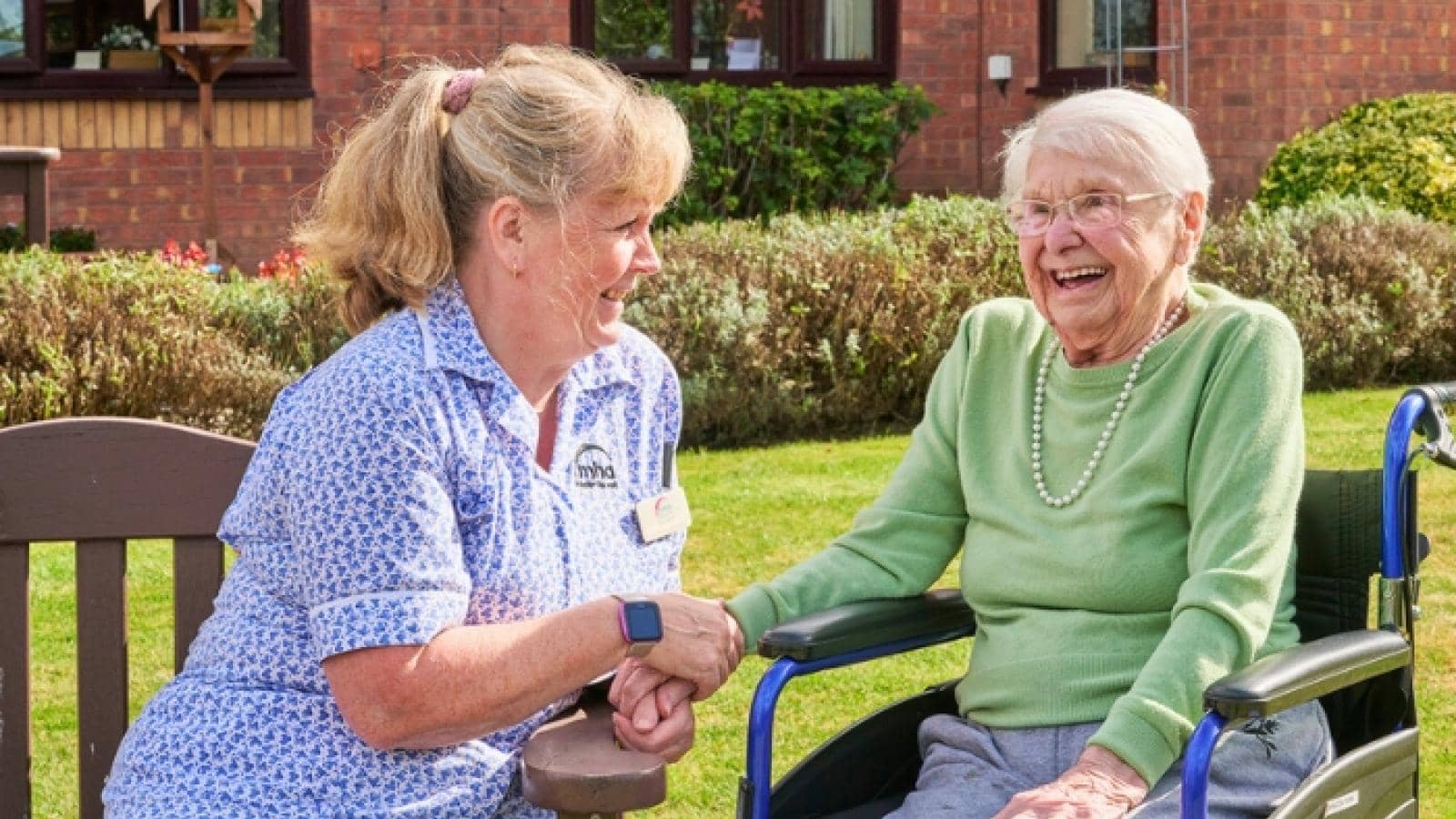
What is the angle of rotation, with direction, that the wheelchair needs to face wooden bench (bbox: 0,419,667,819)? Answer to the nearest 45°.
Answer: approximately 45° to its right

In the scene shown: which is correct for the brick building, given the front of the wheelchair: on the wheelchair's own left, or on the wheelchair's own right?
on the wheelchair's own right

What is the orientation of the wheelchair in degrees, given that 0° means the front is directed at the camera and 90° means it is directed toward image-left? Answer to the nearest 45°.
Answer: approximately 45°

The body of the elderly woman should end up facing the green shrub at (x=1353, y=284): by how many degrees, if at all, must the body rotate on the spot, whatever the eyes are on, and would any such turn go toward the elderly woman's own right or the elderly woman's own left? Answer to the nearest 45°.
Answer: approximately 135° to the elderly woman's own right

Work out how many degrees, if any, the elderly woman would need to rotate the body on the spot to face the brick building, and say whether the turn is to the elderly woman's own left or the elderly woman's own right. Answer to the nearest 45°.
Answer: approximately 135° to the elderly woman's own right
